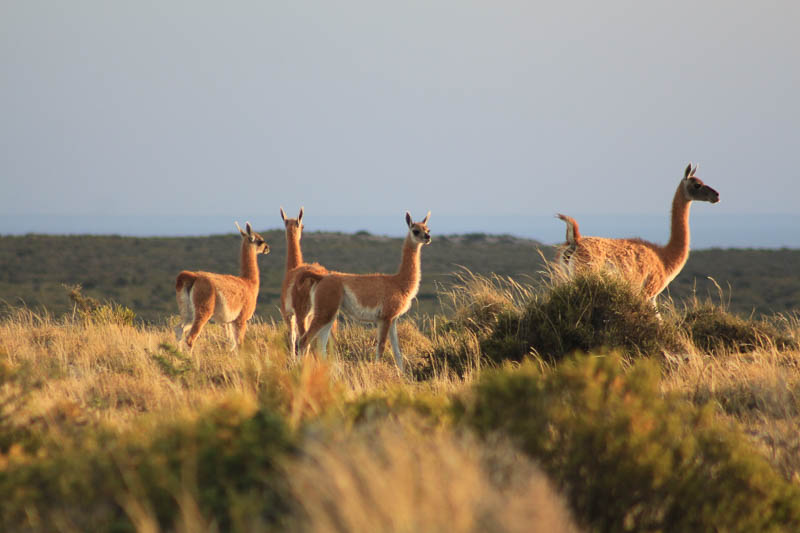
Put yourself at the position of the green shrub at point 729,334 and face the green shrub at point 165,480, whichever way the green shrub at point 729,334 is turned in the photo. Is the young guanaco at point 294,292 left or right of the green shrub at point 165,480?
right

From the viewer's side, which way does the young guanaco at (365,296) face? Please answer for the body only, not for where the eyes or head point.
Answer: to the viewer's right

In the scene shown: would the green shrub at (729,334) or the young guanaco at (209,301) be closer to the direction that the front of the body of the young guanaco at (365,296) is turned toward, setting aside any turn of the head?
the green shrub

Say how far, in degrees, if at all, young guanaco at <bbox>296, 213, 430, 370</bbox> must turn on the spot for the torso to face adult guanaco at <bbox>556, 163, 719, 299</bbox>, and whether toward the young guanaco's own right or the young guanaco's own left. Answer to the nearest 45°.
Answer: approximately 45° to the young guanaco's own left

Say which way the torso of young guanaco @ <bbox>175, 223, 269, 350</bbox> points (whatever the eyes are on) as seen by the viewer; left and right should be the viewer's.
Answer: facing away from the viewer and to the right of the viewer

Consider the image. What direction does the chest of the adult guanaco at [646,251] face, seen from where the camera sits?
to the viewer's right

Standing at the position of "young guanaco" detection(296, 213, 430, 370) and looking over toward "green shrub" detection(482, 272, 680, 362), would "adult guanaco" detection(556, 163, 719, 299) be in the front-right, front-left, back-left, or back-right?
front-left

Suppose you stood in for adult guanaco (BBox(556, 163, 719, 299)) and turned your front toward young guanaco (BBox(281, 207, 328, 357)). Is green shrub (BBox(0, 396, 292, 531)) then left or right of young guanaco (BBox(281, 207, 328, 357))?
left

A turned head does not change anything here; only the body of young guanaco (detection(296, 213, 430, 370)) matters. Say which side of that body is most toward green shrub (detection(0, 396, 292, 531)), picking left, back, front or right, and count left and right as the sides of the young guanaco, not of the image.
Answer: right

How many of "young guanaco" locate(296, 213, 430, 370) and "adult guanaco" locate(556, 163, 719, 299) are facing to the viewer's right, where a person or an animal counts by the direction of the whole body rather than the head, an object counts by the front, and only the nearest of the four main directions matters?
2

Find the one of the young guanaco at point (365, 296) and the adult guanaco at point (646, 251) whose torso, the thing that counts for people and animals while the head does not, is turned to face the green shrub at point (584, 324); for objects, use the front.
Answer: the young guanaco at point (365, 296)

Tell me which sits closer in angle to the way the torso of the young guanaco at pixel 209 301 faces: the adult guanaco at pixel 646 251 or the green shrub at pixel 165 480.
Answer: the adult guanaco
